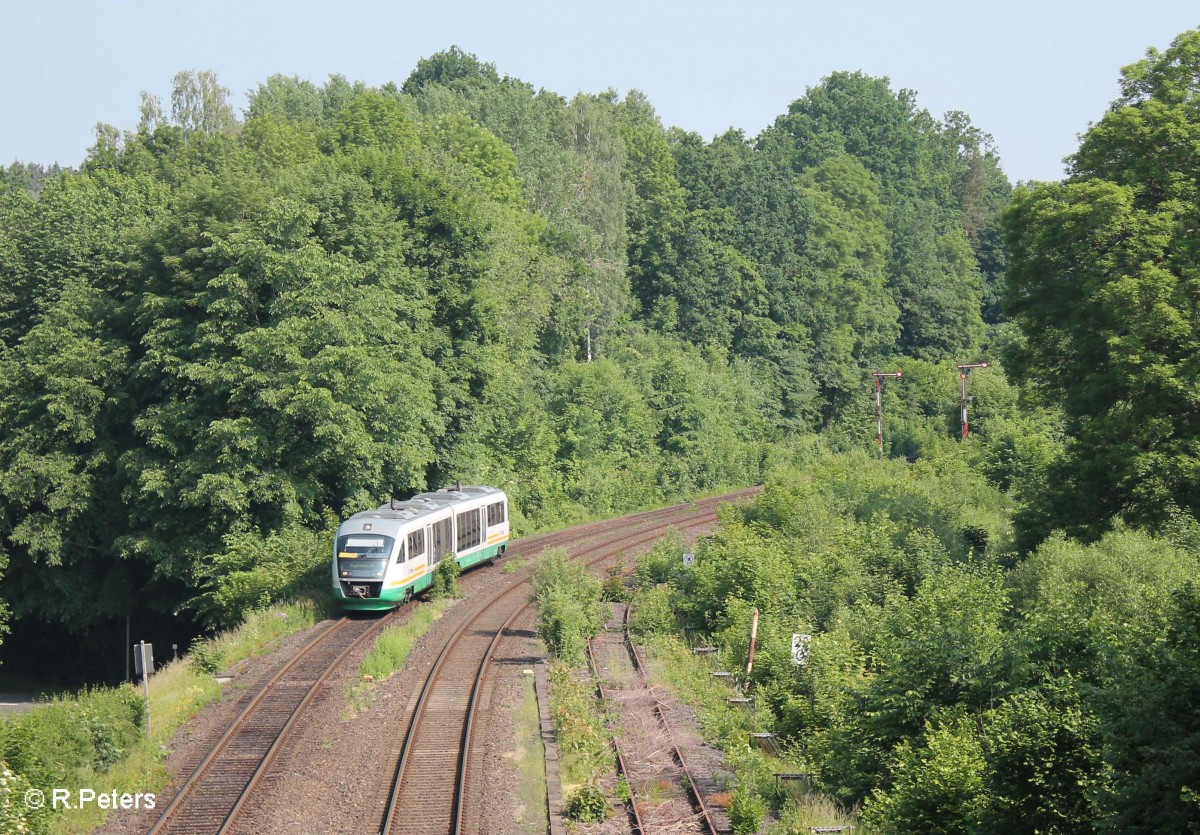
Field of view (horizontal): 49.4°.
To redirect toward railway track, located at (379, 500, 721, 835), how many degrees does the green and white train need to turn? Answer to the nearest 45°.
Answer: approximately 45° to its left

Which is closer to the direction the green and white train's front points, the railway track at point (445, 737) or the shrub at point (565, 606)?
the railway track

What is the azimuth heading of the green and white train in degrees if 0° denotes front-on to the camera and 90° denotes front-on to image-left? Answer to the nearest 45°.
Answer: approximately 45°

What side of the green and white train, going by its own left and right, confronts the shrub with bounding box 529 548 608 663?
left

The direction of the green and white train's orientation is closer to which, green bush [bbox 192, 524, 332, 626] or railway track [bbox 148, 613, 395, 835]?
the railway track

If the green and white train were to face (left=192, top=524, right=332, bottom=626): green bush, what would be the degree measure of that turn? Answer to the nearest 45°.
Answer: approximately 90° to its right
